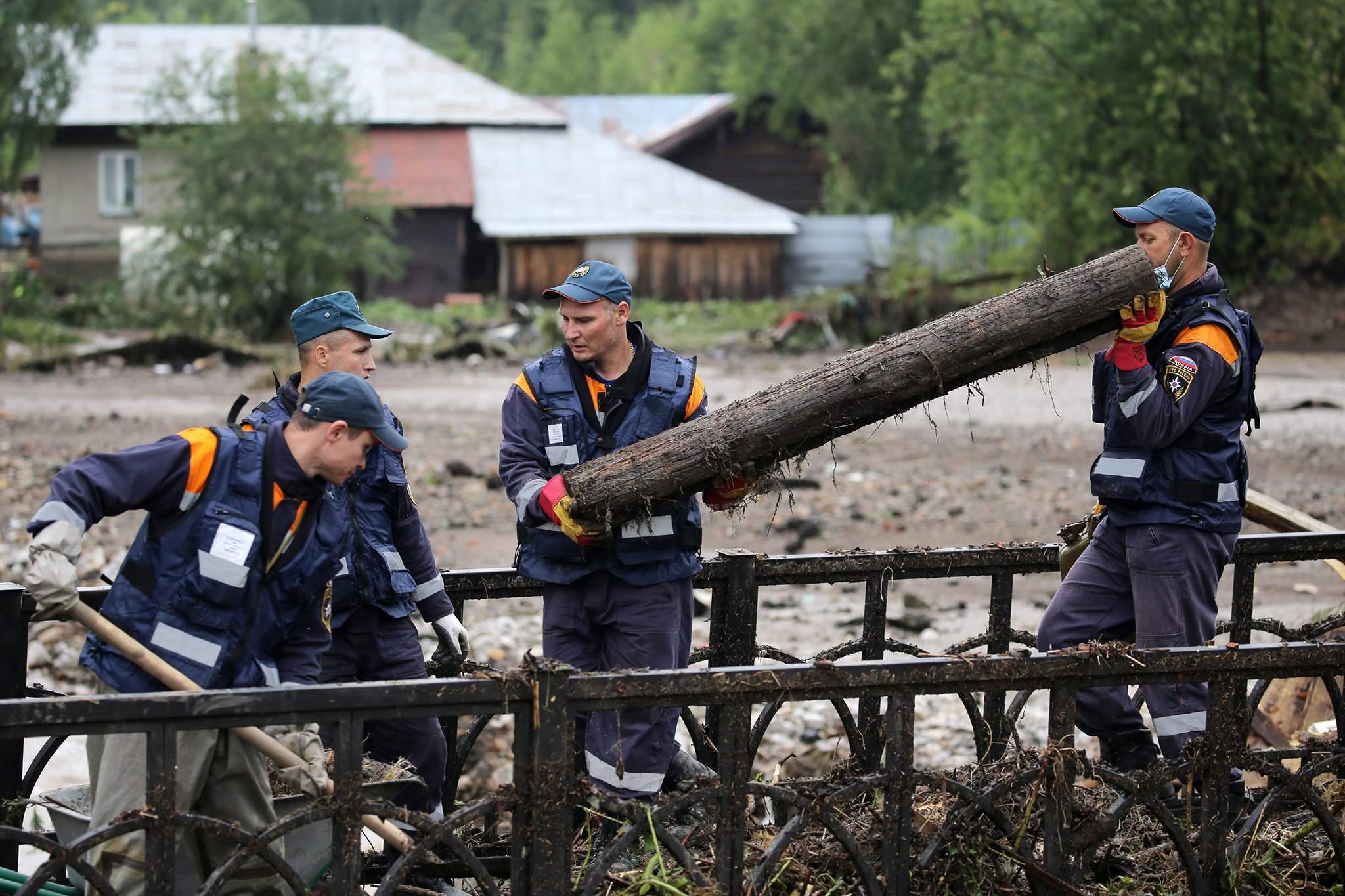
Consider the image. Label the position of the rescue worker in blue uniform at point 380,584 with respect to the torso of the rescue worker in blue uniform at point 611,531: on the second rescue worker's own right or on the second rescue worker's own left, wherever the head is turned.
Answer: on the second rescue worker's own right

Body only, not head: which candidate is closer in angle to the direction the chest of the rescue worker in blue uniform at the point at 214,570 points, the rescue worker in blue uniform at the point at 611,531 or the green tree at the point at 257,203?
the rescue worker in blue uniform

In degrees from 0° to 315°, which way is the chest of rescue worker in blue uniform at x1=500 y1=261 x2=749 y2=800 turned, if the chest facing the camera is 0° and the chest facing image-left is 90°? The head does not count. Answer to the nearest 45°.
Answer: approximately 0°

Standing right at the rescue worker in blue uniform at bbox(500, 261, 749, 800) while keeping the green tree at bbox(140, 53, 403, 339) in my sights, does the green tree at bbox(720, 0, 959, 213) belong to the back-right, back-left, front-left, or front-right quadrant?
front-right

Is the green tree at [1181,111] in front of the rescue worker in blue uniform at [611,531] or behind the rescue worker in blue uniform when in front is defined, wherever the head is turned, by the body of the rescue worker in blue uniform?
behind

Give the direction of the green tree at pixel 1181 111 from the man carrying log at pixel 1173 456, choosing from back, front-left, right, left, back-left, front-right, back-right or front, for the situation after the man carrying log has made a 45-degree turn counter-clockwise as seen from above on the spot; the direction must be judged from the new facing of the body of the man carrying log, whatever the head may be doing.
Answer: back-right

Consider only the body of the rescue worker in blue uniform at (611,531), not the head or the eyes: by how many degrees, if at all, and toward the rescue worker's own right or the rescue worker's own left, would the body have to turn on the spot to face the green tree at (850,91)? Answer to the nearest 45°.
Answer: approximately 180°

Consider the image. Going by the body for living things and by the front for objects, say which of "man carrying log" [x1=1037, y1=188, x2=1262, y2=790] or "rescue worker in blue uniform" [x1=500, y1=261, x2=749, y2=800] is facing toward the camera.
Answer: the rescue worker in blue uniform

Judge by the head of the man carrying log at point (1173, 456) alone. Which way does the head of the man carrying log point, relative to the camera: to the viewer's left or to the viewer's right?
to the viewer's left

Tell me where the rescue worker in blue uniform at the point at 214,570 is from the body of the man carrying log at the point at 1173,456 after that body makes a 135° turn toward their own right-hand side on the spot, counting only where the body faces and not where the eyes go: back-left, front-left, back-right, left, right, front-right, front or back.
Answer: back

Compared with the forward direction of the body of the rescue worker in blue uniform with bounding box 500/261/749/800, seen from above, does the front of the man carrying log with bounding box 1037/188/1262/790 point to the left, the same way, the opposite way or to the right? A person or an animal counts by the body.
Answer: to the right

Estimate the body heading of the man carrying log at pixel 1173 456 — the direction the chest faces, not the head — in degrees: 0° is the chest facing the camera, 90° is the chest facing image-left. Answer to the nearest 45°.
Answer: approximately 90°

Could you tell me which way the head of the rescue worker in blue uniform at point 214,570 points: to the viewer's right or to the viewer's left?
to the viewer's right

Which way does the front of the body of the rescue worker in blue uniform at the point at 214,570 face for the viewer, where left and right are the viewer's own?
facing the viewer and to the right of the viewer
